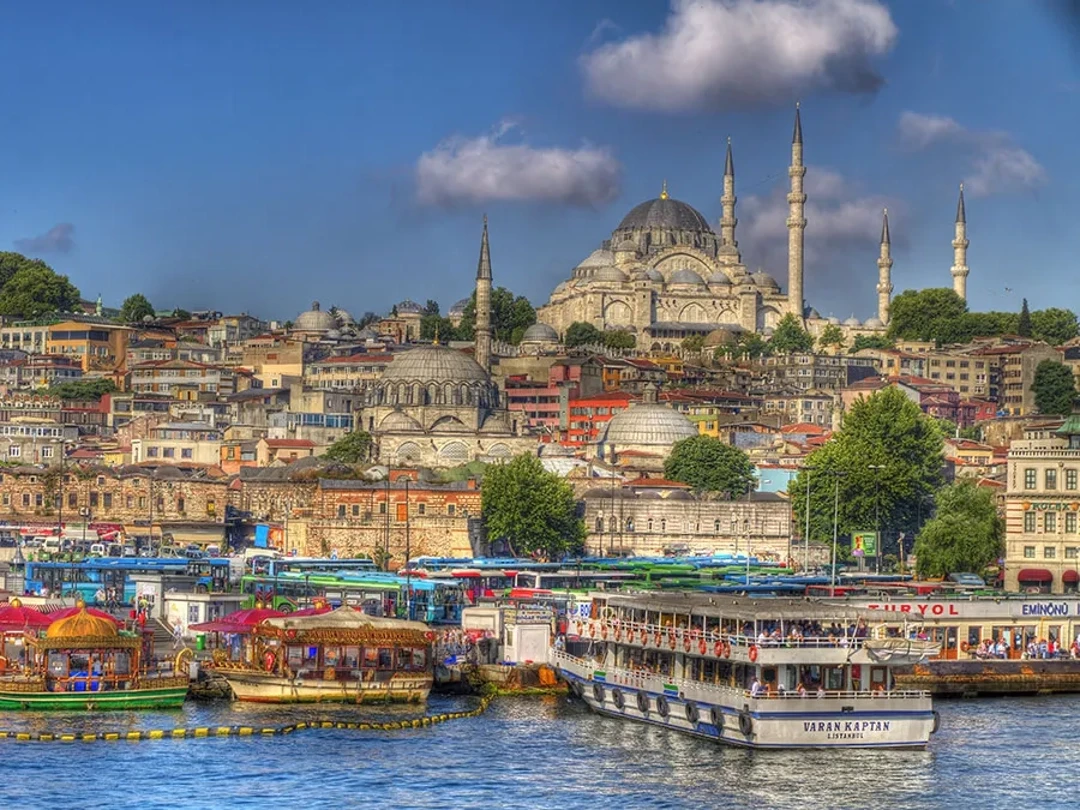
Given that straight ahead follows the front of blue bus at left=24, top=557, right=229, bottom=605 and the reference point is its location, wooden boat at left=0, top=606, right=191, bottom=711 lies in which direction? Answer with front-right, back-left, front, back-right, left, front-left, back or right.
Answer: right

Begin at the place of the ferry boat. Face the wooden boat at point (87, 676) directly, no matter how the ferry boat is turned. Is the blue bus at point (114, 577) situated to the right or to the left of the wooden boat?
right

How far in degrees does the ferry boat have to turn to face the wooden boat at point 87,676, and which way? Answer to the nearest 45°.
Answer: approximately 45° to its left

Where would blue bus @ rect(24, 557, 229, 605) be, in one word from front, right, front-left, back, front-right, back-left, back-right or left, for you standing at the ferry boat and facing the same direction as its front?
front

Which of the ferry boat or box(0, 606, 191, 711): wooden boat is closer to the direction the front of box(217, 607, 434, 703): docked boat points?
the wooden boat

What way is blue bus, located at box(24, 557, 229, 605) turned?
to the viewer's right

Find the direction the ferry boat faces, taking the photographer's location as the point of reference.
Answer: facing away from the viewer and to the left of the viewer
